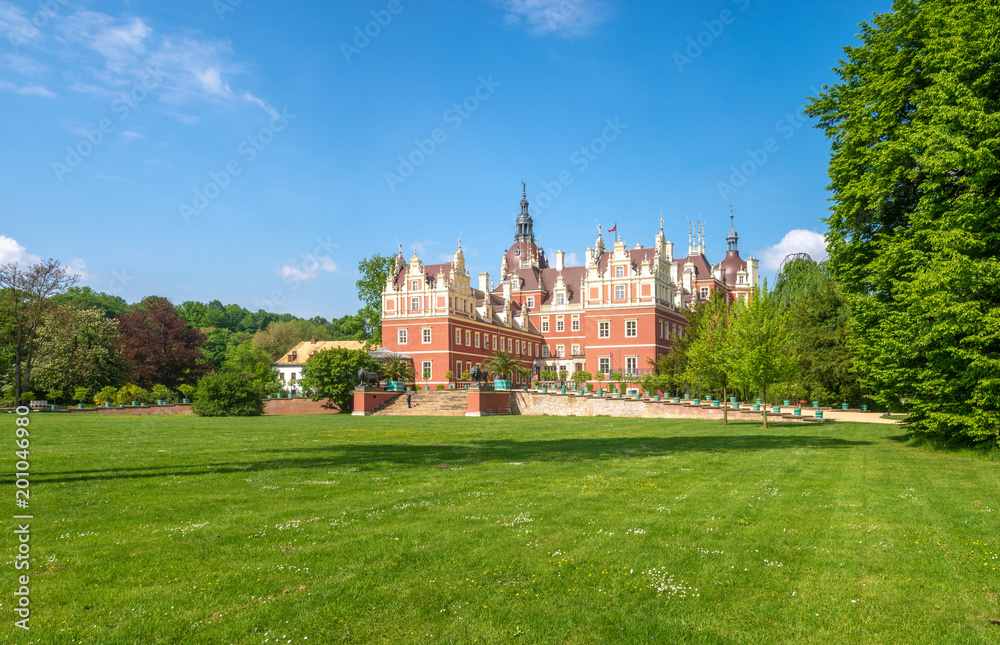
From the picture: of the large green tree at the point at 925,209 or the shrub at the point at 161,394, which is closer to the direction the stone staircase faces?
the large green tree

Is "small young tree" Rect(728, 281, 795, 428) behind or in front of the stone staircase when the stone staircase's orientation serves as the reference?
in front

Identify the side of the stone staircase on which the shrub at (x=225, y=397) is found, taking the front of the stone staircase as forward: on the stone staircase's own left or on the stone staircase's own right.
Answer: on the stone staircase's own right

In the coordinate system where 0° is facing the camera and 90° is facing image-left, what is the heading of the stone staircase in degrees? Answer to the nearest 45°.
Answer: approximately 0°

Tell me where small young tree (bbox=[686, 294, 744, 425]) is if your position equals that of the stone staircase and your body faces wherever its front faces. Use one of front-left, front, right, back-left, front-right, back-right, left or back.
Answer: front-left

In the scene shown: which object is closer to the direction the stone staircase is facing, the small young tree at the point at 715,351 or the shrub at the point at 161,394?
the small young tree

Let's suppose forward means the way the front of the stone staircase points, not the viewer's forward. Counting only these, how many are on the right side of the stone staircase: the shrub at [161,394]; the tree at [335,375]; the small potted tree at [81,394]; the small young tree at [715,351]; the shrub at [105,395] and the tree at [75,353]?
5

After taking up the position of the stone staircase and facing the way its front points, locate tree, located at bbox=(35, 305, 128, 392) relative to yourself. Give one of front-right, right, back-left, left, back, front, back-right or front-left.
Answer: right

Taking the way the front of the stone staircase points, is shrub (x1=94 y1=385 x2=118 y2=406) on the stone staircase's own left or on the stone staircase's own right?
on the stone staircase's own right

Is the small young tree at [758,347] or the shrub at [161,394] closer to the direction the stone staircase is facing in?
the small young tree

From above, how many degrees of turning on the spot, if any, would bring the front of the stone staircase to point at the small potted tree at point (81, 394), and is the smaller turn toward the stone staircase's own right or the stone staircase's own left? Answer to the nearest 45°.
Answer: approximately 90° to the stone staircase's own right

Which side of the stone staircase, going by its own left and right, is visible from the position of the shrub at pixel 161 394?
right

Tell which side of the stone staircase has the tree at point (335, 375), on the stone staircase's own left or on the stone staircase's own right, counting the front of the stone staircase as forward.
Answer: on the stone staircase's own right
